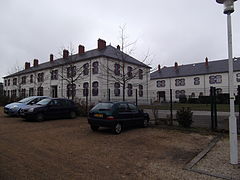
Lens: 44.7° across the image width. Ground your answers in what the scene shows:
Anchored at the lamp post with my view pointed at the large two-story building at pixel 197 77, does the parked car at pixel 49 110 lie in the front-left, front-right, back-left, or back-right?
front-left

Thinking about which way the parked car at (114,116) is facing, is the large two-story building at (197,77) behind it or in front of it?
in front

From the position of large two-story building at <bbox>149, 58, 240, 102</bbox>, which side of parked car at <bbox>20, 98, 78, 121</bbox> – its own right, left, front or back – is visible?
back

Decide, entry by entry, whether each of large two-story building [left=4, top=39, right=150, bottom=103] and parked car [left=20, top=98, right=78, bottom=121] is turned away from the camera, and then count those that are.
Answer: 0

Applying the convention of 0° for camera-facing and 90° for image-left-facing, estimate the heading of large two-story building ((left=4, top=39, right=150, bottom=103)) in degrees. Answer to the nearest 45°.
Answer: approximately 45°

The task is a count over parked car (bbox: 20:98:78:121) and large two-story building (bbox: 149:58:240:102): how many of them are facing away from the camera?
0

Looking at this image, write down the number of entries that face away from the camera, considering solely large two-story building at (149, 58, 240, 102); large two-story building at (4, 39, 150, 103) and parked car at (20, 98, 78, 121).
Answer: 0

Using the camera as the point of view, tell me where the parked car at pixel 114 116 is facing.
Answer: facing away from the viewer and to the right of the viewer

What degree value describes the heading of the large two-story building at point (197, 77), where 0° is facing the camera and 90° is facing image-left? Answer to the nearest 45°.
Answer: approximately 45°

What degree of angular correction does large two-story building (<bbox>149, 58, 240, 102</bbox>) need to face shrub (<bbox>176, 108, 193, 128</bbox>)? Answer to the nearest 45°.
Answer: approximately 45° to its left

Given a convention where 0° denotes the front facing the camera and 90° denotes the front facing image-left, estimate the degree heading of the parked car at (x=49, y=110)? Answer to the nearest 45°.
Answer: approximately 45°

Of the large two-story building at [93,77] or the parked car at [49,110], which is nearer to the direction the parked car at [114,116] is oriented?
the large two-story building

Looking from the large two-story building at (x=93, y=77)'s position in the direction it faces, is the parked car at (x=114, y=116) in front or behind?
in front

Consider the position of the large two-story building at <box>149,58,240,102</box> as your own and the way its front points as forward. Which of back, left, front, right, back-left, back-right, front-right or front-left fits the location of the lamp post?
front-left
